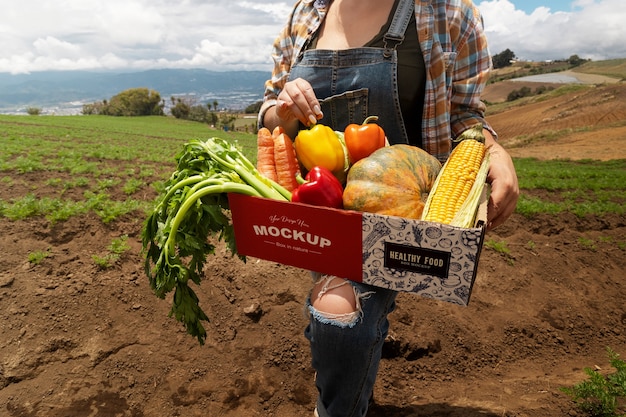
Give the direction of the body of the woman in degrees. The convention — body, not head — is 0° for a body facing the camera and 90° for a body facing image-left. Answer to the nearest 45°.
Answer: approximately 45°
